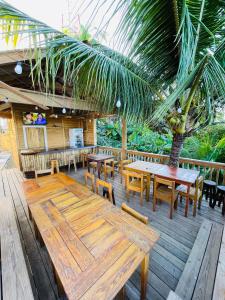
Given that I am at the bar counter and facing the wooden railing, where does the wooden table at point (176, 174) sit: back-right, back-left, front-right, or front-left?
front-right

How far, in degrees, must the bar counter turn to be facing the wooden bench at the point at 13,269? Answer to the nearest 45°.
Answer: approximately 45° to its right

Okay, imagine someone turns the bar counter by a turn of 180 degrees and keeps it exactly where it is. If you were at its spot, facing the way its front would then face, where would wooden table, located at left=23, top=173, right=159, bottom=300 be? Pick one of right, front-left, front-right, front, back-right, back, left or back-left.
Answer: back-left

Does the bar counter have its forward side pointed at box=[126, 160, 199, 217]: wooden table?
yes

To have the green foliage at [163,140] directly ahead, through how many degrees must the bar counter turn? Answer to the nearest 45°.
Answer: approximately 45° to its left

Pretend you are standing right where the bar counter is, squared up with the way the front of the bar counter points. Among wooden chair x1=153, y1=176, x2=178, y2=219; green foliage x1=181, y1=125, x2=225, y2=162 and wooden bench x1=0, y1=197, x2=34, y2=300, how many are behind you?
0

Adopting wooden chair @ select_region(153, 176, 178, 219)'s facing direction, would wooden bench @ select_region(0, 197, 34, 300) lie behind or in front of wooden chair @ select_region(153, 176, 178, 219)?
behind

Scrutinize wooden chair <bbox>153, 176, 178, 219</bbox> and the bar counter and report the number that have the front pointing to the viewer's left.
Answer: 0

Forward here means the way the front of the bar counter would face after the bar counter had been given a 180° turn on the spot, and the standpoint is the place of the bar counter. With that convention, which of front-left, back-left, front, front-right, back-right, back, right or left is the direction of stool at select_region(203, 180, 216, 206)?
back

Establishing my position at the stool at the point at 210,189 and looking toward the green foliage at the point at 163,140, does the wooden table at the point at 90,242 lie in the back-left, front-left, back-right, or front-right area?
back-left

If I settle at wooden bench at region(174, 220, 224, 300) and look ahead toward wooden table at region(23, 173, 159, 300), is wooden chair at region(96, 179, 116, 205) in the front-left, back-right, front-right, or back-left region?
front-right

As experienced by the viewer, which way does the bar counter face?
facing the viewer and to the right of the viewer

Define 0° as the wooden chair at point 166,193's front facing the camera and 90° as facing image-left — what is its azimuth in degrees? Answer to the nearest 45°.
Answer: approximately 225°
